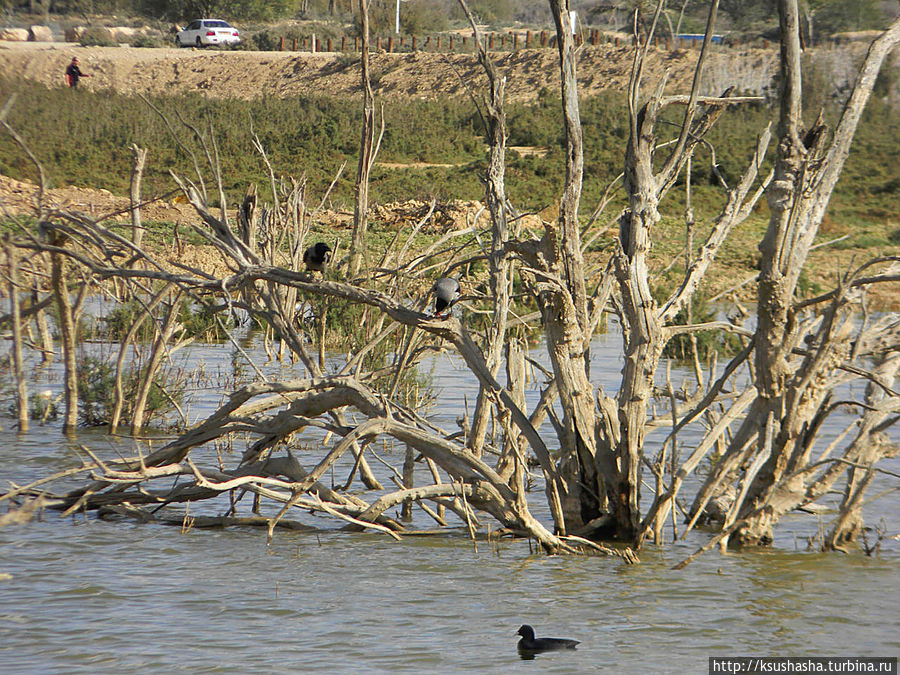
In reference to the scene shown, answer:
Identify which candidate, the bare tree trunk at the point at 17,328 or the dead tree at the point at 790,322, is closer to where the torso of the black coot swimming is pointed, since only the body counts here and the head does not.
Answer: the bare tree trunk

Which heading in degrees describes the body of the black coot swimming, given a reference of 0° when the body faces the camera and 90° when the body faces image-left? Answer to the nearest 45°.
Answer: approximately 90°

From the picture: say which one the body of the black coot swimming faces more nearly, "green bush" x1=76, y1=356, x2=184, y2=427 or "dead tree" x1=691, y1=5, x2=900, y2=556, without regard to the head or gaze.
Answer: the green bush

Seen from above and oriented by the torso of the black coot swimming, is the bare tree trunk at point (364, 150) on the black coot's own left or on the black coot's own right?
on the black coot's own right

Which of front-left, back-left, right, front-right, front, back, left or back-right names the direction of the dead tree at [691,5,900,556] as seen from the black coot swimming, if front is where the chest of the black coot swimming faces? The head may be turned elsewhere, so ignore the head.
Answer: back-right

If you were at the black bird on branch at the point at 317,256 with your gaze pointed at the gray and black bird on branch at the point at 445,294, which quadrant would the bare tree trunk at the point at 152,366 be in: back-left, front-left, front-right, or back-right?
back-right

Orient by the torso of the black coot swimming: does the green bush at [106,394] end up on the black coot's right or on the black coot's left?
on the black coot's right
